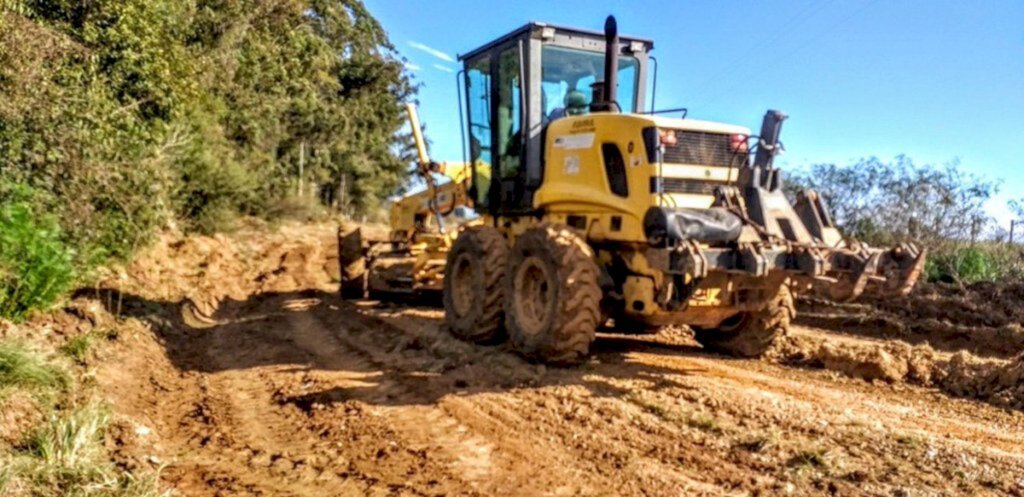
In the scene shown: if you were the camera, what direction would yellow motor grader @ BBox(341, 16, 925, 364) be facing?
facing away from the viewer and to the left of the viewer

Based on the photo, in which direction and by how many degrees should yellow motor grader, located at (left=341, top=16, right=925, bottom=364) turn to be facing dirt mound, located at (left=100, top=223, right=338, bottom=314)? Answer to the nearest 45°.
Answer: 0° — it already faces it

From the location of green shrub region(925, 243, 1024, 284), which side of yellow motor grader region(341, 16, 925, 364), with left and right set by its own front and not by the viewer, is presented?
right

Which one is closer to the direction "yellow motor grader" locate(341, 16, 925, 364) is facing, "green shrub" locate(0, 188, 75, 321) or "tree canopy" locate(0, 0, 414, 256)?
the tree canopy

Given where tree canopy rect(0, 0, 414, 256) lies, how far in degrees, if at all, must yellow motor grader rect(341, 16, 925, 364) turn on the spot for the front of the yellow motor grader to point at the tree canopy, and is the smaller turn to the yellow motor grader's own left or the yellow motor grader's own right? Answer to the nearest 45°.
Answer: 0° — it already faces it

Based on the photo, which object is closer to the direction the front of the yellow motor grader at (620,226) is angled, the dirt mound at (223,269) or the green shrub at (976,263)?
the dirt mound

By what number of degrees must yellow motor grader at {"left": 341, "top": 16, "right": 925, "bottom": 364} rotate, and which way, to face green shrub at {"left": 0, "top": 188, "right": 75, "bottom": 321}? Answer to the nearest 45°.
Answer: approximately 45° to its left
